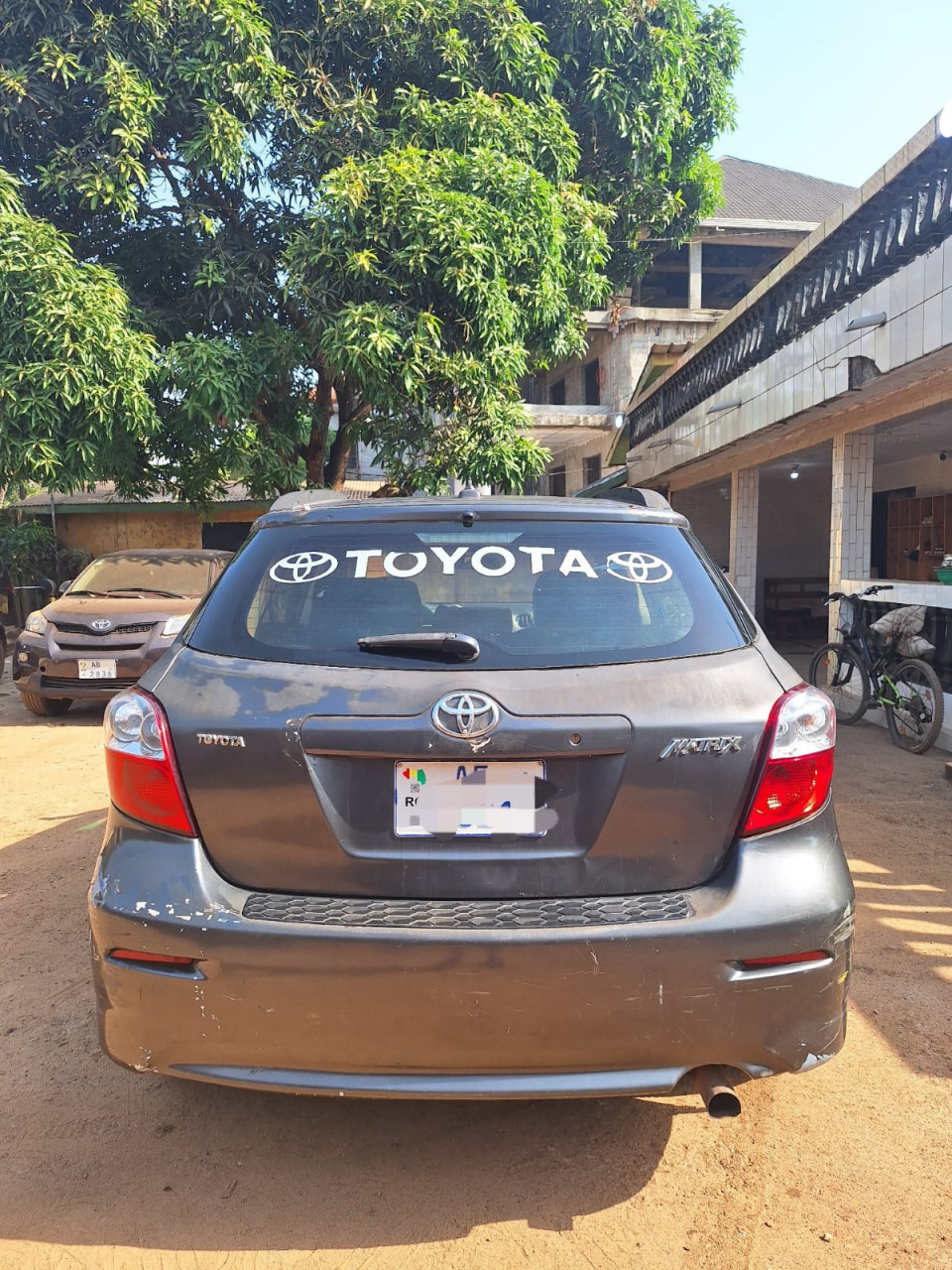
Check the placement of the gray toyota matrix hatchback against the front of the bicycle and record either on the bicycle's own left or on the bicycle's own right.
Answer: on the bicycle's own left

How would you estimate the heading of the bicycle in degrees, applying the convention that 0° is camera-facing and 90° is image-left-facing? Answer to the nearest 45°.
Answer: approximately 135°

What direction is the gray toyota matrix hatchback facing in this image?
away from the camera

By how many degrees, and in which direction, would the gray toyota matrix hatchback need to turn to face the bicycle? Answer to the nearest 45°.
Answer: approximately 45° to its right

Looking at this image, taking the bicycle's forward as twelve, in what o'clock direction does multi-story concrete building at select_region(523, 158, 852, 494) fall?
The multi-story concrete building is roughly at 1 o'clock from the bicycle.

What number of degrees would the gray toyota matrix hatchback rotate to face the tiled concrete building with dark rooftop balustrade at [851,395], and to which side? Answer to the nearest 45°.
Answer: approximately 45° to its right

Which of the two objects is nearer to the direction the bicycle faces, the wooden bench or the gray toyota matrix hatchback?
the wooden bench
